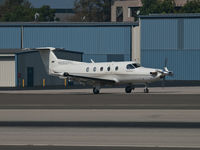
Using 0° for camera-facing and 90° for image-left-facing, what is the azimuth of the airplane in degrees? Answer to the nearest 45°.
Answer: approximately 315°
